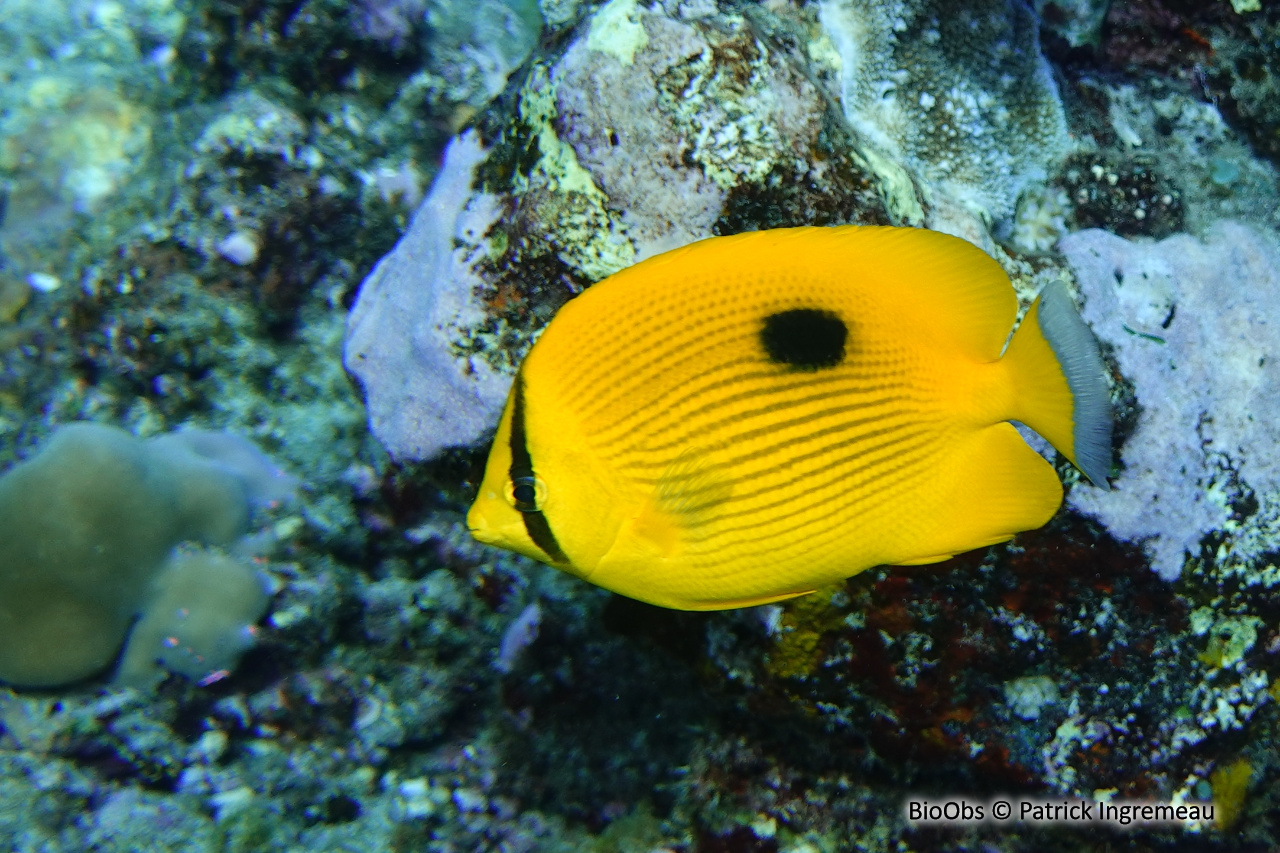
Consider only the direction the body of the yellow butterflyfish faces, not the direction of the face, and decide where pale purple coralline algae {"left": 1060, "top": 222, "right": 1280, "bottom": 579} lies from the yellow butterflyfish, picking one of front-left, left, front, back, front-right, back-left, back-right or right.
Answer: back-right

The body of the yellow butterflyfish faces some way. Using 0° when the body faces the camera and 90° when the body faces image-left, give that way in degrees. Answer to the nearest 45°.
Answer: approximately 90°
